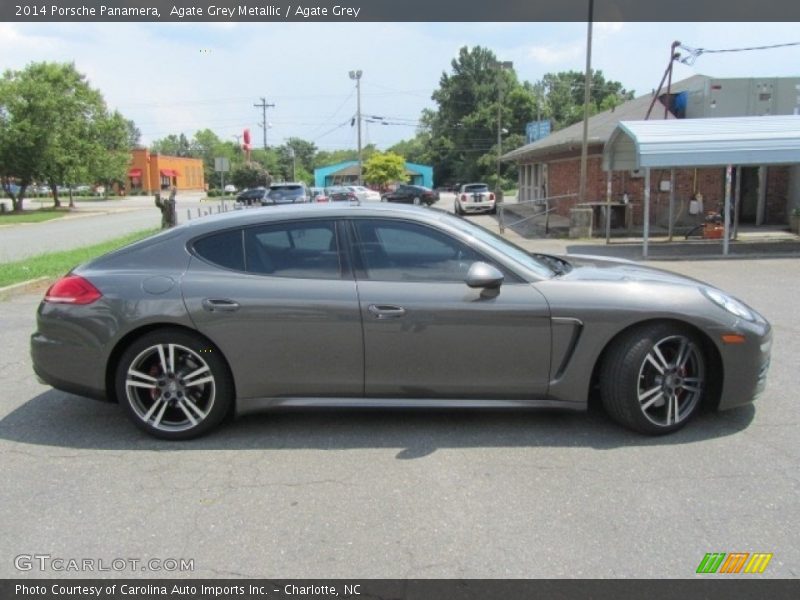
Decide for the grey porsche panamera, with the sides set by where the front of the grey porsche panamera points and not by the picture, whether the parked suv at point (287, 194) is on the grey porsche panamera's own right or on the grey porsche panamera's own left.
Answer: on the grey porsche panamera's own left

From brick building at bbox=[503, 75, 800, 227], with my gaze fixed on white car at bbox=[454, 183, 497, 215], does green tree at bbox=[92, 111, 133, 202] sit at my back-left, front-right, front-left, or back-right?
front-left

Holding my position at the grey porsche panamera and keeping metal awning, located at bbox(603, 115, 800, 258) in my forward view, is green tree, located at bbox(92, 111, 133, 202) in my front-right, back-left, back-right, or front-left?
front-left

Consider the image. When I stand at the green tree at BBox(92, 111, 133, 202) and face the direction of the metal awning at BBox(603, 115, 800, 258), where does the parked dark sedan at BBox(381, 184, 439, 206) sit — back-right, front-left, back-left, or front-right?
front-left

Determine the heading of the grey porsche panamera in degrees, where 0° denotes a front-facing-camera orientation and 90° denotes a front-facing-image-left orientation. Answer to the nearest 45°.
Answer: approximately 270°

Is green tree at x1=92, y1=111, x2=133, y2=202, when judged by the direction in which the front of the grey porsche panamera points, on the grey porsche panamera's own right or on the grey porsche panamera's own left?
on the grey porsche panamera's own left

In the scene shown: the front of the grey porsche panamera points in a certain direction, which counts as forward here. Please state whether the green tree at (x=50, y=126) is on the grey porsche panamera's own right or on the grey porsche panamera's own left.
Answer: on the grey porsche panamera's own left

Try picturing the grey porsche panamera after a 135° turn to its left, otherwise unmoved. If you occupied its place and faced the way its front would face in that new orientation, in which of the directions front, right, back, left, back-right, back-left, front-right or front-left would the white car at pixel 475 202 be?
front-right

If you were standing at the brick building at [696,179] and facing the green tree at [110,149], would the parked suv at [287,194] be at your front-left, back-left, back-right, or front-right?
front-left

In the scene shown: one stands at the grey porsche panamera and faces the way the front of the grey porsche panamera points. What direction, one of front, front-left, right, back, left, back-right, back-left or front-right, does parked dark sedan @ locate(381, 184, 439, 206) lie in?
left

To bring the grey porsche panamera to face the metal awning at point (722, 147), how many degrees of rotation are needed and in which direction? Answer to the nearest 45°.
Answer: approximately 45° to its left

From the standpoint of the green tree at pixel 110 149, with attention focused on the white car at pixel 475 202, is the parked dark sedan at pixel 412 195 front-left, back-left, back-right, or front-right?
front-left
